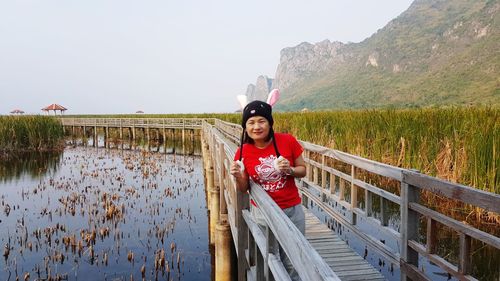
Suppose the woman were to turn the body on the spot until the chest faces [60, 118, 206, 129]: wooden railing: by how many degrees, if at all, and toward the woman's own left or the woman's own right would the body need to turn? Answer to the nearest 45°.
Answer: approximately 180°

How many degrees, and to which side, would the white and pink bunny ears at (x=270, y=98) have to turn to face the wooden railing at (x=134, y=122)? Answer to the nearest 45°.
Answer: approximately 180°

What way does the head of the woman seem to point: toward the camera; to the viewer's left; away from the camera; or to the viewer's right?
toward the camera

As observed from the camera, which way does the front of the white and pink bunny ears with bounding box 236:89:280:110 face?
facing the viewer

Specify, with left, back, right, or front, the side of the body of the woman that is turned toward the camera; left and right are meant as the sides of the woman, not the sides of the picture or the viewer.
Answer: front
